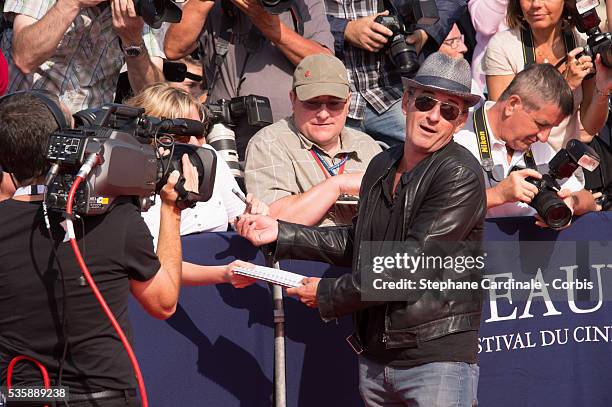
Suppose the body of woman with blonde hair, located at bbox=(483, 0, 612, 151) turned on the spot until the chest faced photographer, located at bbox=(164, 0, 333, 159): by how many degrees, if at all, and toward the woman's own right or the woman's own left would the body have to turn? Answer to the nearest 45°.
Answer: approximately 45° to the woman's own right

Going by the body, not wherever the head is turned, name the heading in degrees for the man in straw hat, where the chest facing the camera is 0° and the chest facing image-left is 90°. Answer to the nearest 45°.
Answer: approximately 45°

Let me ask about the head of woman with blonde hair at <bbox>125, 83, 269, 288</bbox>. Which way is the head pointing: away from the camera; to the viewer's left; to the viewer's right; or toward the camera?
to the viewer's right

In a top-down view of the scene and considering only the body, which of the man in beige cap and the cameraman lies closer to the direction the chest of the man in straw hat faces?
the cameraman

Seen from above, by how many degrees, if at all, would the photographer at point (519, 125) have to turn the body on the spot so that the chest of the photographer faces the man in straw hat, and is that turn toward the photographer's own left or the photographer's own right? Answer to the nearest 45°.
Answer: approximately 45° to the photographer's own right

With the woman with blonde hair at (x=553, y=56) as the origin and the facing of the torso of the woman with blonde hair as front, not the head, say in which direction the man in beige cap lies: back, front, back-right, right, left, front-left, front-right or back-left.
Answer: front-right

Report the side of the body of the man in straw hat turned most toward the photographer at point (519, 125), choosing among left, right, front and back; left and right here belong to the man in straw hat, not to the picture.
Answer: back
